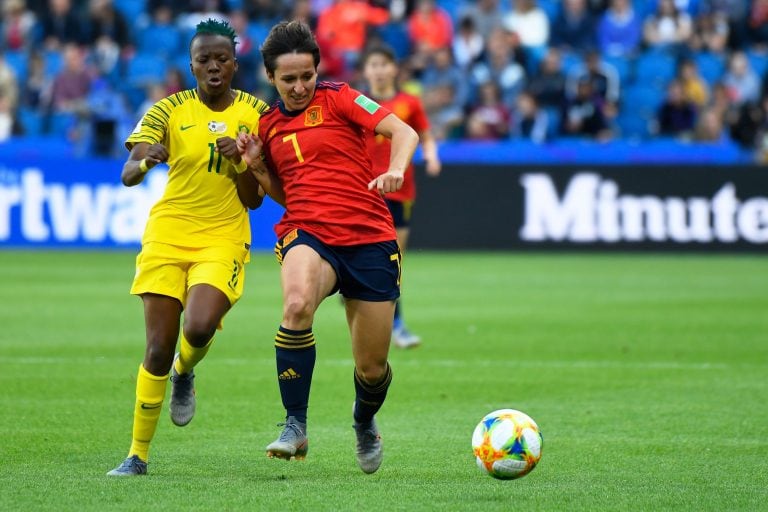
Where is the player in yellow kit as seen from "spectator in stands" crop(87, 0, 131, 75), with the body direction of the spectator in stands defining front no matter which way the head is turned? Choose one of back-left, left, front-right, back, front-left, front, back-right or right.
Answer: front

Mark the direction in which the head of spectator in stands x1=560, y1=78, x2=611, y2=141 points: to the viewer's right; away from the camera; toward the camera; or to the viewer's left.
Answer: toward the camera

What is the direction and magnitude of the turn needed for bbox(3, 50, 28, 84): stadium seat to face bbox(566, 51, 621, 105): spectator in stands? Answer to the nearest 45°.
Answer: approximately 45° to its left

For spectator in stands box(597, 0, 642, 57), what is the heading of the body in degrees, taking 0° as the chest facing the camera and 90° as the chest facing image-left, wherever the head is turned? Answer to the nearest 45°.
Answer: approximately 0°

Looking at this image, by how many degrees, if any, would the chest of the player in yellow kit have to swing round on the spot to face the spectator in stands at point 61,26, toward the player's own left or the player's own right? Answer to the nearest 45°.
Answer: approximately 180°

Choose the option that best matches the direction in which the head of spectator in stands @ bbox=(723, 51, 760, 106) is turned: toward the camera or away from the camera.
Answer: toward the camera

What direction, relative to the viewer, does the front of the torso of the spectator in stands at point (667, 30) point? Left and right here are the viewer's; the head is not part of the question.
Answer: facing the viewer

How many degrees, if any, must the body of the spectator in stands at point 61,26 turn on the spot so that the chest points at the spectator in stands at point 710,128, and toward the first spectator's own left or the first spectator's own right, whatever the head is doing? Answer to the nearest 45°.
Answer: approximately 45° to the first spectator's own left

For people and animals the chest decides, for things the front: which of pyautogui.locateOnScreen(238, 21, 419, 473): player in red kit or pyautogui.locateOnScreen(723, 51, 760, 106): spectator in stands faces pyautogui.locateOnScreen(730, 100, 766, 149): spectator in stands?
pyautogui.locateOnScreen(723, 51, 760, 106): spectator in stands

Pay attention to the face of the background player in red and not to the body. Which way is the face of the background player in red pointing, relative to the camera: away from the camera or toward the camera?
toward the camera

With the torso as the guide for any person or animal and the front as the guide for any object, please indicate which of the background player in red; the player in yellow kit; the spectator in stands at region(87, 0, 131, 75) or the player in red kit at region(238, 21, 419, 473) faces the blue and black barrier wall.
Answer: the spectator in stands

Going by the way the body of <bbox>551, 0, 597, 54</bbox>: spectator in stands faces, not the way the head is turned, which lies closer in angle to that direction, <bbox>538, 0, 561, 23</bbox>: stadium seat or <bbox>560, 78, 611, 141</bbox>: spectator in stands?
the spectator in stands

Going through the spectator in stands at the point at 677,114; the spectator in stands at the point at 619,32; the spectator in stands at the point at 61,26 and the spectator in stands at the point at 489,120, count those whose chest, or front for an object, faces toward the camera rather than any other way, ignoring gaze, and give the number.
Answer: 4

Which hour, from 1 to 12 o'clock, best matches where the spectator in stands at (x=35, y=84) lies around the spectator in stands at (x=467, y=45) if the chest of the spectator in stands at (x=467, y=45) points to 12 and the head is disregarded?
the spectator in stands at (x=35, y=84) is roughly at 3 o'clock from the spectator in stands at (x=467, y=45).

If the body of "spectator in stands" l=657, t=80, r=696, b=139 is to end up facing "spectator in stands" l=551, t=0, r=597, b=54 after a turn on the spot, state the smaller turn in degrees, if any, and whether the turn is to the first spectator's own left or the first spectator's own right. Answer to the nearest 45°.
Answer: approximately 135° to the first spectator's own right

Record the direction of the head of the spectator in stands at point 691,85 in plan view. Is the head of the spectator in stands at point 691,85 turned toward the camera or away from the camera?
toward the camera

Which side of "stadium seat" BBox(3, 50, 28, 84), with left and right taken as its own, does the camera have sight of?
front

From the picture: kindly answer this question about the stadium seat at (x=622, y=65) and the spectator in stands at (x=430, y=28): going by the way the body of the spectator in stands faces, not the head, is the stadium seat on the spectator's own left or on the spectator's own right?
on the spectator's own left

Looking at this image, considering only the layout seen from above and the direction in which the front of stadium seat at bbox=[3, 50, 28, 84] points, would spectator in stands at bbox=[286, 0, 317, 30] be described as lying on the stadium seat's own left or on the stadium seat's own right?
on the stadium seat's own left
